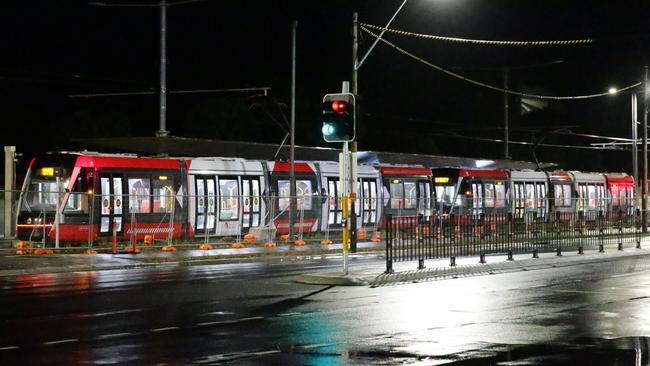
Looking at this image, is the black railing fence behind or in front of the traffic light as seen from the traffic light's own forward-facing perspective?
behind

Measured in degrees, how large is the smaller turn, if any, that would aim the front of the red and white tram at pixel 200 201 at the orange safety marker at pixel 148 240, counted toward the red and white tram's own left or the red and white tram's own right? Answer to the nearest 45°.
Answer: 0° — it already faces it

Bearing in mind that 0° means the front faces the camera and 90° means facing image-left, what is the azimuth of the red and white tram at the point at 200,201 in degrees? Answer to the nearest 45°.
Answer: approximately 45°

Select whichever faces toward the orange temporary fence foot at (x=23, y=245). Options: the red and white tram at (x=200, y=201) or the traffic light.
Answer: the red and white tram

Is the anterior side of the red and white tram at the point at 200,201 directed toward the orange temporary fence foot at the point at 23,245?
yes

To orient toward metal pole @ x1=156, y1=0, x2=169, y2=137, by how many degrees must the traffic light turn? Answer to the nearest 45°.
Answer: approximately 135° to its right

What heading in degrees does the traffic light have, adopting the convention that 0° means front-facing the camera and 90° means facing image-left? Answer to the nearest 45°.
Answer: approximately 0°
